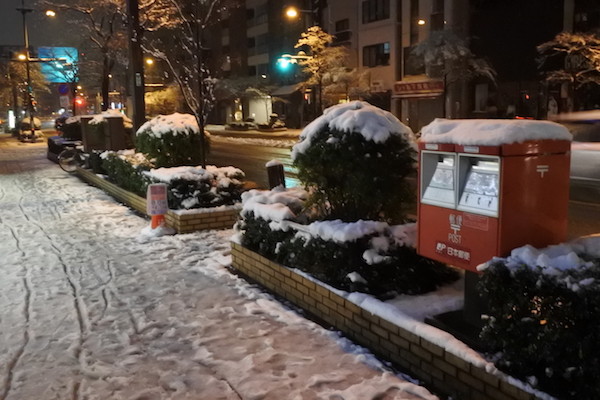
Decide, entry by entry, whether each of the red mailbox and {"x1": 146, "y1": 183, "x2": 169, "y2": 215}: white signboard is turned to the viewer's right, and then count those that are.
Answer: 0

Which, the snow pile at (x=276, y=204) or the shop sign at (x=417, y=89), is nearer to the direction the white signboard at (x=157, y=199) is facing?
the snow pile

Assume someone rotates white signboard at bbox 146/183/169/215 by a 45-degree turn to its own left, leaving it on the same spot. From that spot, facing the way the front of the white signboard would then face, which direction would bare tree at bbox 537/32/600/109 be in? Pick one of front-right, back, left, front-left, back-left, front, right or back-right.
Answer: left

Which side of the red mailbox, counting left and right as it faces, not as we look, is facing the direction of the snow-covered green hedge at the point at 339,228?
right

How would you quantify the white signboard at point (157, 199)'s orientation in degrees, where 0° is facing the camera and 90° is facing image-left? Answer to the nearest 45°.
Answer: approximately 0°

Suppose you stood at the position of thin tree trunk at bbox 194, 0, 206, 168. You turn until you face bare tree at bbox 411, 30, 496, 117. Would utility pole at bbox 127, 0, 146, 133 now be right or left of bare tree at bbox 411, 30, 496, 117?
left

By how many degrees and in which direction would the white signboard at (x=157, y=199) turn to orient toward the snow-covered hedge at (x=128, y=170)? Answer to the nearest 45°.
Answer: approximately 180°

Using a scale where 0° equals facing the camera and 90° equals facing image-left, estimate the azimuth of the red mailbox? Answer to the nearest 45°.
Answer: approximately 45°

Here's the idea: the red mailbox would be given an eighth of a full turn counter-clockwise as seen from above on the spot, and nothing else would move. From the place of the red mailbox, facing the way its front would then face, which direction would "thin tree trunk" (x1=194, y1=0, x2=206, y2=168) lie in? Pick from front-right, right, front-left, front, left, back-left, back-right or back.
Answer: back-right

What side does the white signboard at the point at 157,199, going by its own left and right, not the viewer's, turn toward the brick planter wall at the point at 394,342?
front

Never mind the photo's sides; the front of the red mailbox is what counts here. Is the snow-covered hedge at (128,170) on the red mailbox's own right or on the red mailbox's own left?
on the red mailbox's own right
